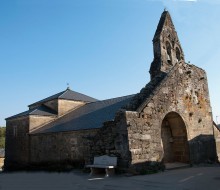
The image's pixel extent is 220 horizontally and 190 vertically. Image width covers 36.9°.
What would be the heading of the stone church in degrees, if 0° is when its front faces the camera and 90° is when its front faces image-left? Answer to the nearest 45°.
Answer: approximately 315°

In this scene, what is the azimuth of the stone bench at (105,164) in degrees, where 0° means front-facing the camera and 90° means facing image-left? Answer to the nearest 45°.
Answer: approximately 45°

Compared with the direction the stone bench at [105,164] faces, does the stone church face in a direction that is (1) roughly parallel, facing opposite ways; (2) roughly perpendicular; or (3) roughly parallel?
roughly perpendicular
